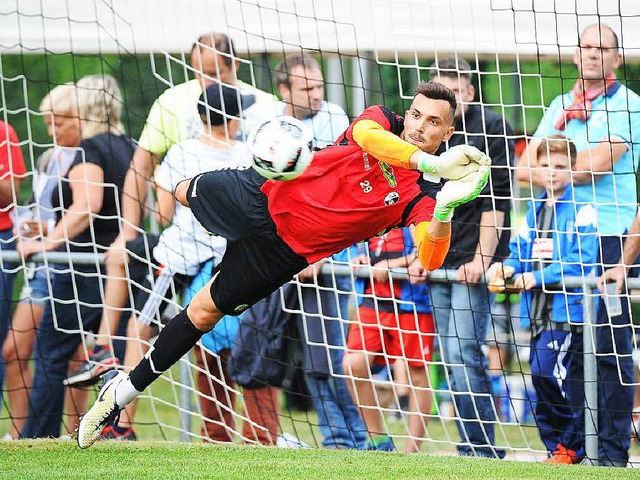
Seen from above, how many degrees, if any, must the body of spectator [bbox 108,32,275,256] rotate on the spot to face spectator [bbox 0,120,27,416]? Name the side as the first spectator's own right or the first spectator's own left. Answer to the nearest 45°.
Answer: approximately 90° to the first spectator's own right

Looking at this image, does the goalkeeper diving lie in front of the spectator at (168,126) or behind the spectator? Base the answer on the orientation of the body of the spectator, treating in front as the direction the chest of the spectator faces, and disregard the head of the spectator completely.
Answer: in front

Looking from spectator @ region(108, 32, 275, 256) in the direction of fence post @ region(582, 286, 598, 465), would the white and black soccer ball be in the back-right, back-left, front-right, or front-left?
front-right

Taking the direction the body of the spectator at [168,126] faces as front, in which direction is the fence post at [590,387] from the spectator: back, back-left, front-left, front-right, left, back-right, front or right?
front-left

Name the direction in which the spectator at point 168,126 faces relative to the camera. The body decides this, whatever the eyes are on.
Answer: toward the camera

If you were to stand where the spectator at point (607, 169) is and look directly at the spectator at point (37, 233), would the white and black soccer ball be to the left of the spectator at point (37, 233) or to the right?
left
